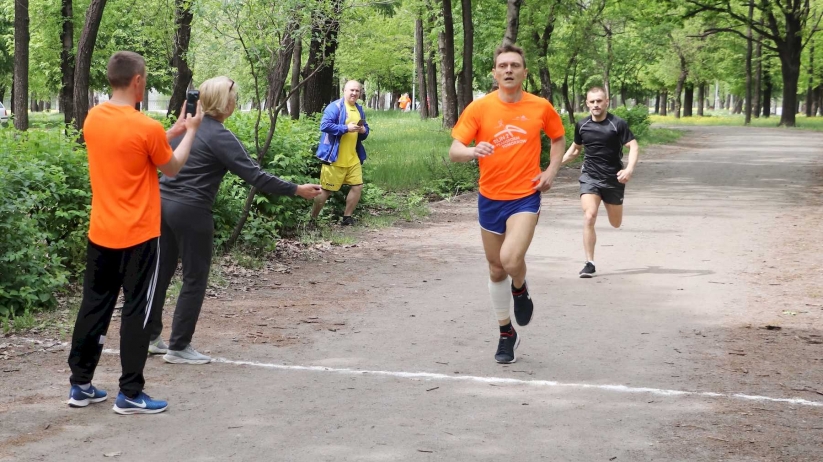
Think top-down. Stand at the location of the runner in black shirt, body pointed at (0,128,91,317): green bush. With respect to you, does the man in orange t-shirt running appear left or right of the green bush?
left

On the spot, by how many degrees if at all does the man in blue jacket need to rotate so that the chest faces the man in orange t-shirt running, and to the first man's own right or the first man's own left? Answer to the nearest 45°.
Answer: approximately 45° to the first man's own right

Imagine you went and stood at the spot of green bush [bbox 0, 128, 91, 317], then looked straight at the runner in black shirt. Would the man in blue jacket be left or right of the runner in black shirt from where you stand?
left

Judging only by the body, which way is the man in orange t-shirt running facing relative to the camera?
toward the camera

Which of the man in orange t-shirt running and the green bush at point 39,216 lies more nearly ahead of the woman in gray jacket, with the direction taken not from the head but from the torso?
the man in orange t-shirt running

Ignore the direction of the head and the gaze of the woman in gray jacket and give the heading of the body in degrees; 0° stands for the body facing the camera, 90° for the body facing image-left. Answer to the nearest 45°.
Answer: approximately 225°

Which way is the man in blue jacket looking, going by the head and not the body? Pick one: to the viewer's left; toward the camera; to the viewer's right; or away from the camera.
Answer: toward the camera

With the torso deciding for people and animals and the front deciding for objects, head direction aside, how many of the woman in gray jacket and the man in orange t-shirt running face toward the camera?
1

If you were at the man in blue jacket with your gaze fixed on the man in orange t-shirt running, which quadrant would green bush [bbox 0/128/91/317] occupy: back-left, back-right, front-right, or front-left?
front-right

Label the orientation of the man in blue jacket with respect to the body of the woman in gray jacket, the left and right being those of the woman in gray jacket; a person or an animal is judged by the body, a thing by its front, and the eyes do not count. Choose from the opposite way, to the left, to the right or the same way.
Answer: to the right

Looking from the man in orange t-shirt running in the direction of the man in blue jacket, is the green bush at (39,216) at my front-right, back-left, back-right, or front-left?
front-left

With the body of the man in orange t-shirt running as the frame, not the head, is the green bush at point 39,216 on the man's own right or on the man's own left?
on the man's own right

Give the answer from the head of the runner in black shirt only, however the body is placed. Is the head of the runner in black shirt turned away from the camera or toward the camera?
toward the camera

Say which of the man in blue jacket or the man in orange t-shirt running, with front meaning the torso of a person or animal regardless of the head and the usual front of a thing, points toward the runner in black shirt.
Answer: the man in blue jacket

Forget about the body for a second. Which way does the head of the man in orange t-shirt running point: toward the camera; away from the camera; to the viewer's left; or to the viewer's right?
toward the camera

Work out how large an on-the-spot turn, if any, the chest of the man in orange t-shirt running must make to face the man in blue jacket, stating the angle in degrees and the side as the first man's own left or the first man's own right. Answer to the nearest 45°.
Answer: approximately 180°

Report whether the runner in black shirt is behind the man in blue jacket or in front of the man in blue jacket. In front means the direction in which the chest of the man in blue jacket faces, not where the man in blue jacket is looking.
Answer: in front
